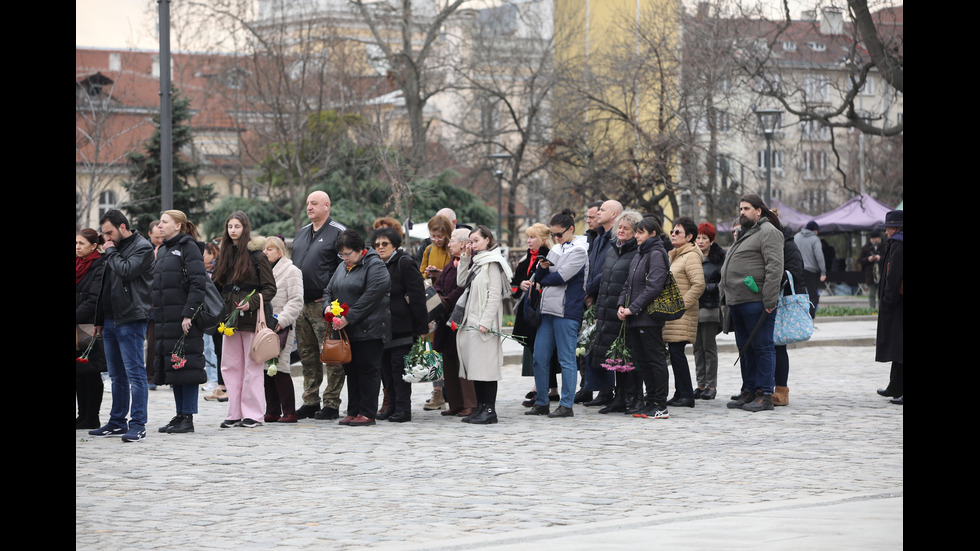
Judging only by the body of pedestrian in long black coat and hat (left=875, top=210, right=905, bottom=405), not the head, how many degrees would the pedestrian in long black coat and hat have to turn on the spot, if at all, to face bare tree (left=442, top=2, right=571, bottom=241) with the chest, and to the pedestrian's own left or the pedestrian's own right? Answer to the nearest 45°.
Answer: approximately 45° to the pedestrian's own right

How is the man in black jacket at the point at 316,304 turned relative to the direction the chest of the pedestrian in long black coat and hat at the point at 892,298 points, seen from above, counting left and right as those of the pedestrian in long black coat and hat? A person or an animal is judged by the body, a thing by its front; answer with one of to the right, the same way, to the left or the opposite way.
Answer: to the left

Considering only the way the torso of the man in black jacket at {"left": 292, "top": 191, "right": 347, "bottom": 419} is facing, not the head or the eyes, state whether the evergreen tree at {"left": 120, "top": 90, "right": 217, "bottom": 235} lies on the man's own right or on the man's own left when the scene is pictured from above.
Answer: on the man's own right

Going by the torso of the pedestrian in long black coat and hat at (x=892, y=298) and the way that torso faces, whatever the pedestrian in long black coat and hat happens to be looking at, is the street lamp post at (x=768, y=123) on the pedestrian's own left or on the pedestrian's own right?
on the pedestrian's own right

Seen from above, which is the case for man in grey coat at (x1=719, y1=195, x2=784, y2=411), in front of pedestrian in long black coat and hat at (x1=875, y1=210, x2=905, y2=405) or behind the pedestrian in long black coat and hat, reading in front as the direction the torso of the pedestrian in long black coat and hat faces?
in front

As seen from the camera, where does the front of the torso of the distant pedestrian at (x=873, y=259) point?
toward the camera

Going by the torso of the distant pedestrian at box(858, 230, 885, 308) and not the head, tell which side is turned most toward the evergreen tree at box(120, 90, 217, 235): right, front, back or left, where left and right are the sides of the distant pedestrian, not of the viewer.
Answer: right

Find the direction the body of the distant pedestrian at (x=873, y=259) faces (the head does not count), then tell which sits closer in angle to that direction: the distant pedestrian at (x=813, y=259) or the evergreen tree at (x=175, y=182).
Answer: the distant pedestrian

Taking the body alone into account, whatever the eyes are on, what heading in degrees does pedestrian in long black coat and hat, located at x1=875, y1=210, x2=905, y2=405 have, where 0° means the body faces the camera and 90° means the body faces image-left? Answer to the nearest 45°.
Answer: approximately 90°

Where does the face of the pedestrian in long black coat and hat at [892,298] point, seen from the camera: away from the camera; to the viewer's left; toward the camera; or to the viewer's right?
to the viewer's left

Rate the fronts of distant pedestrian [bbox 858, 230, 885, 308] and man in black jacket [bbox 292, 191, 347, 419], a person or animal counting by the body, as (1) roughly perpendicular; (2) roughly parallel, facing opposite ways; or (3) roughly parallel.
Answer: roughly parallel

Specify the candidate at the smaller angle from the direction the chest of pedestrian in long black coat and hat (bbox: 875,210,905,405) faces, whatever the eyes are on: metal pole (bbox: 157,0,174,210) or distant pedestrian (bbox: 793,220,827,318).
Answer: the metal pole

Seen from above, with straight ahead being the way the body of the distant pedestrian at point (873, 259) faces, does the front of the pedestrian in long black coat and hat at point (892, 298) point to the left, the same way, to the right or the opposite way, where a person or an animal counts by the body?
to the right

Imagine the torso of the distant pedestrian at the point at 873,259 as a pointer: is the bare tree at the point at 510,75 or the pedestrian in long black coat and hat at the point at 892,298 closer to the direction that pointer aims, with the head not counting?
the pedestrian in long black coat and hat

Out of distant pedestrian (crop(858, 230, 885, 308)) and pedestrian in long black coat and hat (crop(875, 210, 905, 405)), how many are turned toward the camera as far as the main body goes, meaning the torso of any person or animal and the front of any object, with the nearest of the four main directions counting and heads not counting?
1

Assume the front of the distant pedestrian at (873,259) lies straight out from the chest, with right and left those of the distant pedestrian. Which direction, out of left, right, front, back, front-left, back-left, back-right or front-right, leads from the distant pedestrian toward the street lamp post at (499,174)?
back-right

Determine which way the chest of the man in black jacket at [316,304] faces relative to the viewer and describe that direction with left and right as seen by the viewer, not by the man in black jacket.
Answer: facing the viewer and to the left of the viewer
